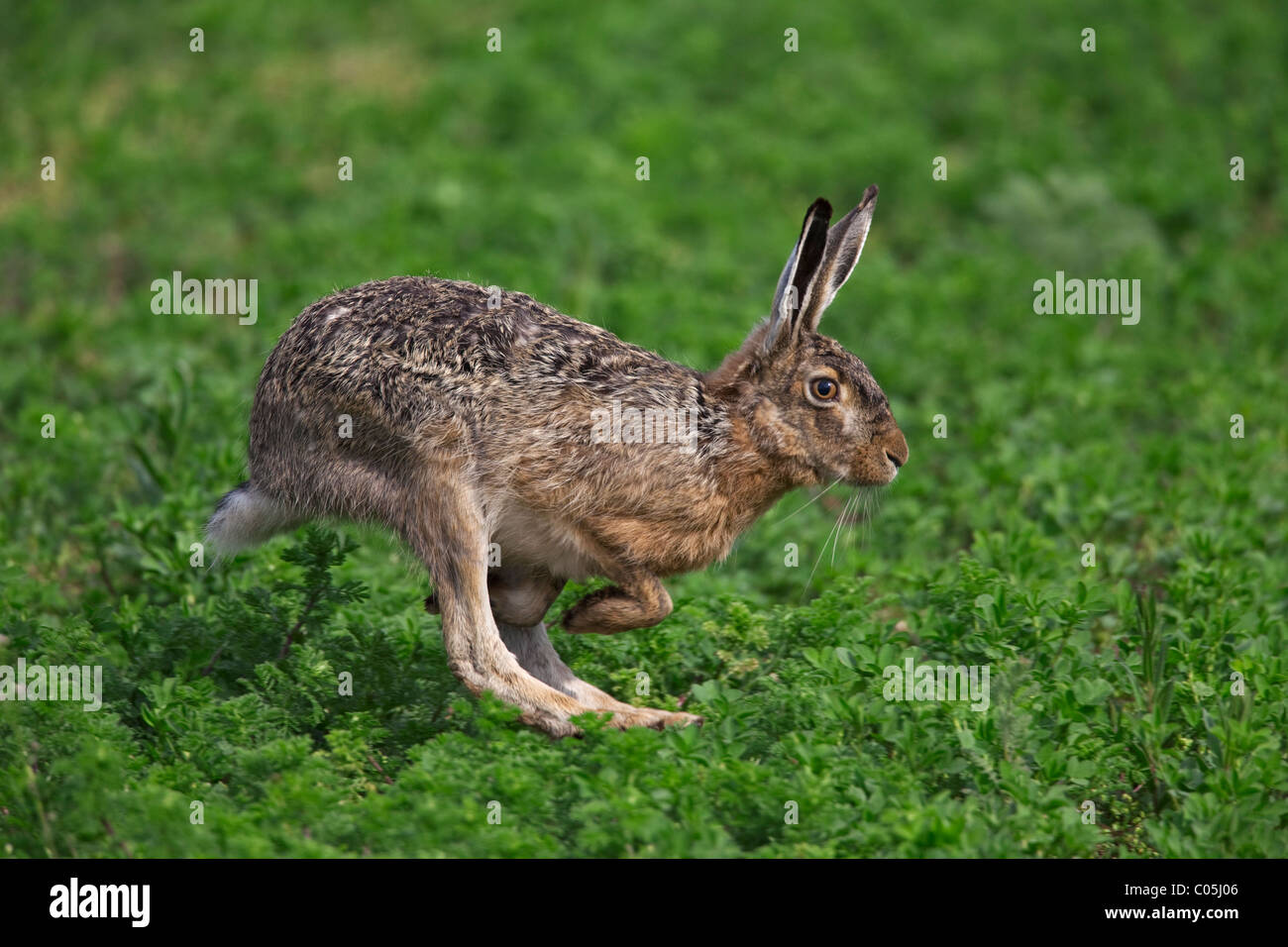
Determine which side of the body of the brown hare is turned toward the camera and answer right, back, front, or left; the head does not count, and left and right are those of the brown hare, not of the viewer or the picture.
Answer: right
